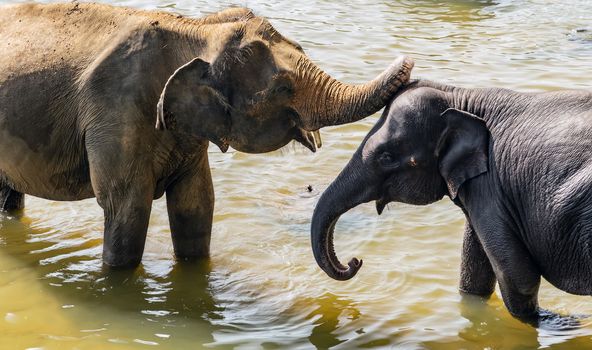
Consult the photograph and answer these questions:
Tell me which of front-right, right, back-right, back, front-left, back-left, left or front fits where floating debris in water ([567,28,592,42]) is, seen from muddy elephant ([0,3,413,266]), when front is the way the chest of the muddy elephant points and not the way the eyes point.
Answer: front-left

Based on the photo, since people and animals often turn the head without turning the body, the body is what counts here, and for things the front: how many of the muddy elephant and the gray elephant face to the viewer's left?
1

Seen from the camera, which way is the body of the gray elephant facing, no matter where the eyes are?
to the viewer's left

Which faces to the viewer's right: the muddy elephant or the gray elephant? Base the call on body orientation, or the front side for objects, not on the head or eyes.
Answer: the muddy elephant

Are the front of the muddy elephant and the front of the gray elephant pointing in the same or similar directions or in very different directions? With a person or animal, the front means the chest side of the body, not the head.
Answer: very different directions

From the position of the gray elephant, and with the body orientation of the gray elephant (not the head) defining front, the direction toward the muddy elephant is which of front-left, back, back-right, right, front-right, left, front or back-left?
front

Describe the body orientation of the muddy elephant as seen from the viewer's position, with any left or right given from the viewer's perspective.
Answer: facing to the right of the viewer
